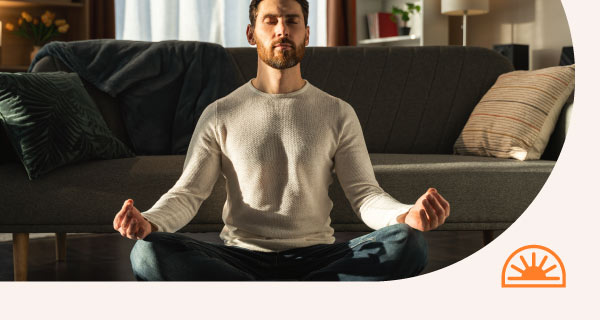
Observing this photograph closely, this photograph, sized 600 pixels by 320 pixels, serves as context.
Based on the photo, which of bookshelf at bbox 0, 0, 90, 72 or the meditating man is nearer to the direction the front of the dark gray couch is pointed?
the meditating man

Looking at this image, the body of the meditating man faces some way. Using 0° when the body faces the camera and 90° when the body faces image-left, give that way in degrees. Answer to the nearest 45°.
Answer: approximately 0°

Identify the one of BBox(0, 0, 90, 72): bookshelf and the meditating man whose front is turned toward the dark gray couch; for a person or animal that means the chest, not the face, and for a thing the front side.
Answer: the bookshelf

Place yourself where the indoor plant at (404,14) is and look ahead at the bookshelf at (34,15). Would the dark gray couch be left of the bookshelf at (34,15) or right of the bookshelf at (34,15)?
left

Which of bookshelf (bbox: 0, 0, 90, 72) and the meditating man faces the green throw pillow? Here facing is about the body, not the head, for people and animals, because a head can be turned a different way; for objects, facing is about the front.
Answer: the bookshelf

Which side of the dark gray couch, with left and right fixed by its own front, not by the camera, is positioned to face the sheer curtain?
back

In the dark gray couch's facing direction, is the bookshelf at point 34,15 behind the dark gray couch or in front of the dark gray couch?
behind

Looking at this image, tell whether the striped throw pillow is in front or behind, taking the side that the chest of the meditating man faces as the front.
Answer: behind
